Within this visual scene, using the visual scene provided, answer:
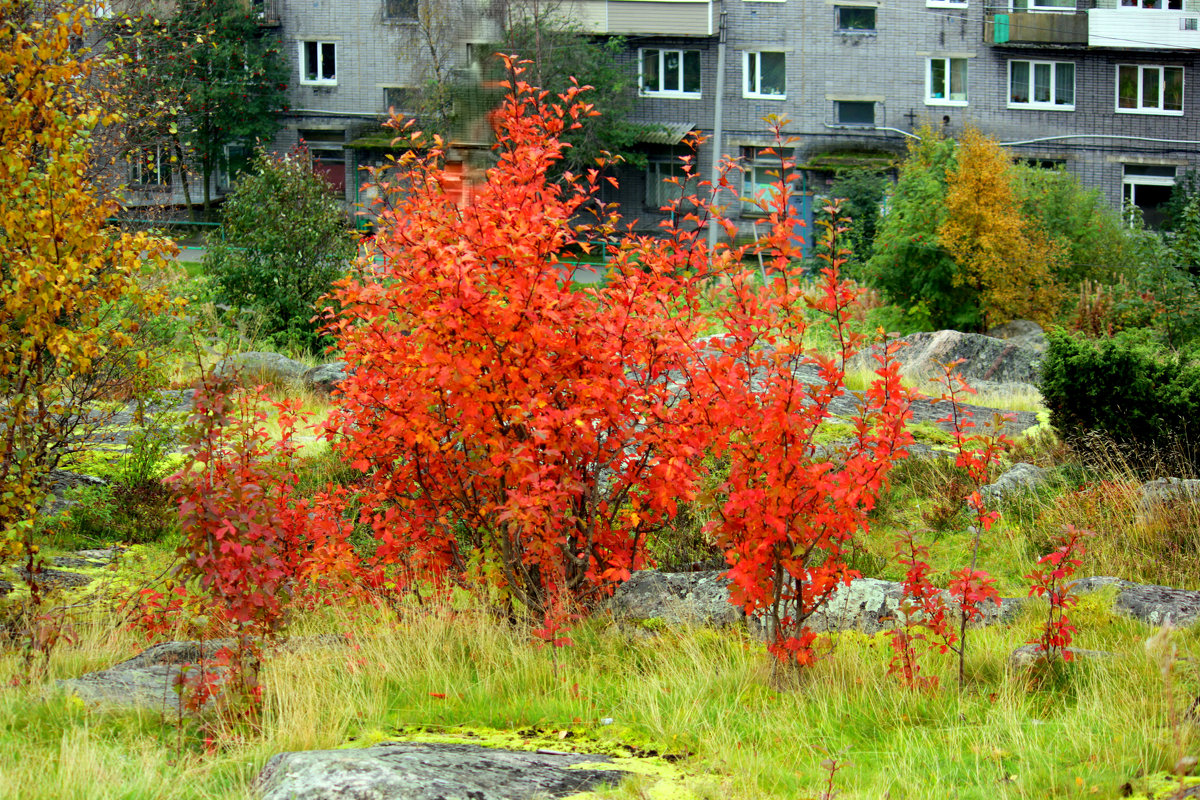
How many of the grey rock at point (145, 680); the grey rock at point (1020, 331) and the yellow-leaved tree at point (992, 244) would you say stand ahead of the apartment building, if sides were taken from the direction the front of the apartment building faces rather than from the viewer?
3

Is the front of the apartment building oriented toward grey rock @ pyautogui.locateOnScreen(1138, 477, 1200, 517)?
yes

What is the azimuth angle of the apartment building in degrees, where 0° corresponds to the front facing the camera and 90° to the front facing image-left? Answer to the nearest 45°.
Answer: approximately 0°

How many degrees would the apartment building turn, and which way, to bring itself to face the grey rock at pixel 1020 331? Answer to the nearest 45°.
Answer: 0° — it already faces it

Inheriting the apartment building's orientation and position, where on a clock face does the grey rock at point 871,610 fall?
The grey rock is roughly at 12 o'clock from the apartment building.

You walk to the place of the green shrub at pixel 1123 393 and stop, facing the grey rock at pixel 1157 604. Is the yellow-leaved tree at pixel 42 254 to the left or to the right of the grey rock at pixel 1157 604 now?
right

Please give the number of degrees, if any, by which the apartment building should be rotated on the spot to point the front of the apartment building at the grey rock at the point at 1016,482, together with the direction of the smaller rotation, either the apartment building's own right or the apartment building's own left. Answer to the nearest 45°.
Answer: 0° — it already faces it

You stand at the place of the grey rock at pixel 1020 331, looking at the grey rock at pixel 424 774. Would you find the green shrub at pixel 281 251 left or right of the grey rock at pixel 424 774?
right
